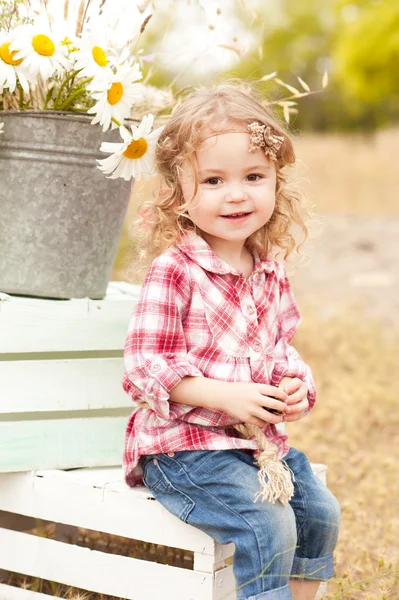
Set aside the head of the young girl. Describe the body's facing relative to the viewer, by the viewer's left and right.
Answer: facing the viewer and to the right of the viewer

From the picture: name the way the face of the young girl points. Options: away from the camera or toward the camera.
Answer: toward the camera
